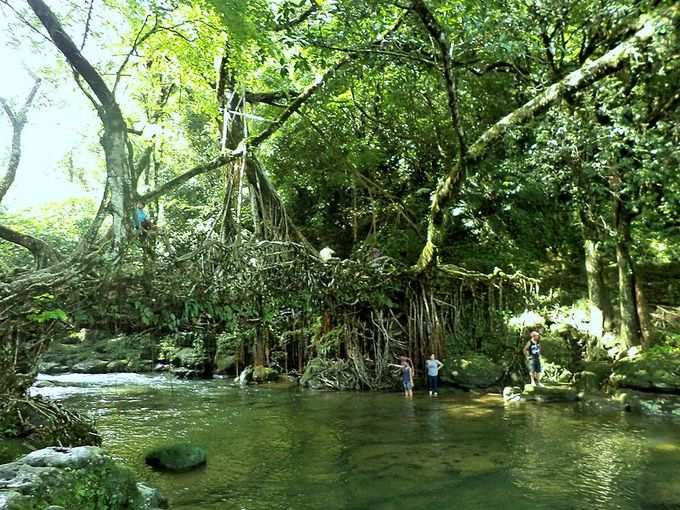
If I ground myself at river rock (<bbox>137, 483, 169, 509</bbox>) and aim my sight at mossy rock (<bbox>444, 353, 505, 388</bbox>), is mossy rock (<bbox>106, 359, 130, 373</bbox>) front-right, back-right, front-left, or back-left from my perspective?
front-left

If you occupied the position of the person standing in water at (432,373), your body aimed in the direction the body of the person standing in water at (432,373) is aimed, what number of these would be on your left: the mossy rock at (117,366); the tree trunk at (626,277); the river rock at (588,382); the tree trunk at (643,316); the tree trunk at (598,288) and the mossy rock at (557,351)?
5

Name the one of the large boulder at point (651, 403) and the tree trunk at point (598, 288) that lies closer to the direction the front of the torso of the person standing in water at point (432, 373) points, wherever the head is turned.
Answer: the large boulder

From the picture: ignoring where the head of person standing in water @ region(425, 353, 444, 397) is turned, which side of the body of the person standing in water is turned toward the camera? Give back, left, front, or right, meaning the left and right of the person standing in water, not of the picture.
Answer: front

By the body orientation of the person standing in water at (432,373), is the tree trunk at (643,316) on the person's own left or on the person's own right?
on the person's own left

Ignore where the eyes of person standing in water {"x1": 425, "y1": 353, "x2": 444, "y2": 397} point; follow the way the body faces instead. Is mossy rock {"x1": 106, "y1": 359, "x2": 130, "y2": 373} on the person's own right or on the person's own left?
on the person's own right

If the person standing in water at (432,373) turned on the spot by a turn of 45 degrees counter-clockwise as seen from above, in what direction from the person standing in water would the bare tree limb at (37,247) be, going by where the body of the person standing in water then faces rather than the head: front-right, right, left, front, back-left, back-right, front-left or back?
right

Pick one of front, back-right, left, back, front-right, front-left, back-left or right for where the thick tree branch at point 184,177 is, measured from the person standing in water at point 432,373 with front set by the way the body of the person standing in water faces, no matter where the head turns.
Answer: front-right

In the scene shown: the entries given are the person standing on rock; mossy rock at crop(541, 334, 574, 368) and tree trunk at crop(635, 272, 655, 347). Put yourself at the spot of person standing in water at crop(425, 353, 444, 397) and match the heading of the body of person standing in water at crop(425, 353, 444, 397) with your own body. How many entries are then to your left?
3

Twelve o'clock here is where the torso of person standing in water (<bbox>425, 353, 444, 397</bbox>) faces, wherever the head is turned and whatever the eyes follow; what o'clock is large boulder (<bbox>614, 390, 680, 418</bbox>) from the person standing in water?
The large boulder is roughly at 10 o'clock from the person standing in water.

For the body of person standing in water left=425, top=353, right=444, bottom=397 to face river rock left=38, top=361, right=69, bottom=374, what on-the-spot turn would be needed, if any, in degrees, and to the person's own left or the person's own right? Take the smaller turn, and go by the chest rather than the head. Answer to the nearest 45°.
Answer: approximately 90° to the person's own right

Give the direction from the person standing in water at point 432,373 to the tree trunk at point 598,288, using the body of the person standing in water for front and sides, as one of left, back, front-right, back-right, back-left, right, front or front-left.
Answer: left

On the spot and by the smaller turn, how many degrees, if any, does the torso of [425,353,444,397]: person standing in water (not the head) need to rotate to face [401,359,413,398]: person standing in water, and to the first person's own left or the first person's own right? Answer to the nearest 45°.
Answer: approximately 90° to the first person's own right

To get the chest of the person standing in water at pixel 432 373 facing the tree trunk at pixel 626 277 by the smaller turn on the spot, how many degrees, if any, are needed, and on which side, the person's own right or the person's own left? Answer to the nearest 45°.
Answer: approximately 90° to the person's own left

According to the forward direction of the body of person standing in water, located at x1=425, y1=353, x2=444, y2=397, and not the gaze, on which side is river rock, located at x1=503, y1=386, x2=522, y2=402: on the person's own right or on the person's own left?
on the person's own left
